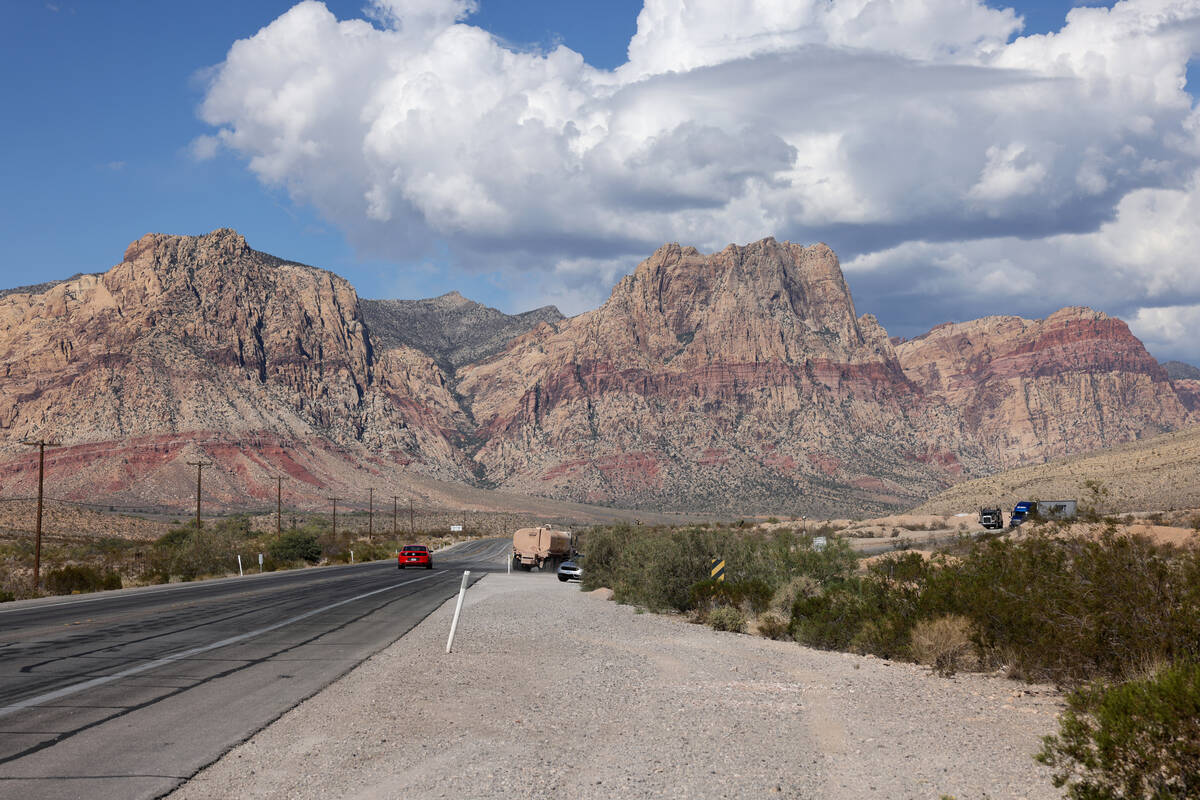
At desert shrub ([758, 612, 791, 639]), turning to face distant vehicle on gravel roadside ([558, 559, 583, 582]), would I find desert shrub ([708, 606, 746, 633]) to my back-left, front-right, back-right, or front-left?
front-left

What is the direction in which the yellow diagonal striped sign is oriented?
toward the camera

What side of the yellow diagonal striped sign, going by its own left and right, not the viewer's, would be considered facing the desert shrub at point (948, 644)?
front

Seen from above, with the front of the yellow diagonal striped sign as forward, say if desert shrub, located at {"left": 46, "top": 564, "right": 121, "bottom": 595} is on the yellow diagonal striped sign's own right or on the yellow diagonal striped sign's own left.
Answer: on the yellow diagonal striped sign's own right

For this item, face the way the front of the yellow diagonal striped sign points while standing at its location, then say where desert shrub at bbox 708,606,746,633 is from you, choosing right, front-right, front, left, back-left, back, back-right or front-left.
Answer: front

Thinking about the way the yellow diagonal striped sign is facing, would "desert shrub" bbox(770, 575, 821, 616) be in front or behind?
in front

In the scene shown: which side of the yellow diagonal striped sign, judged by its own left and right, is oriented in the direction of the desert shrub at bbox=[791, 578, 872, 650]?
front

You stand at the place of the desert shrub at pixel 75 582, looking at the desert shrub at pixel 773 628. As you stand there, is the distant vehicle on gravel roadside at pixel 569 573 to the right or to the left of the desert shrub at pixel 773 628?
left

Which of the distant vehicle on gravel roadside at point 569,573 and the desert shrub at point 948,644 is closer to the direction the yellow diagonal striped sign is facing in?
the desert shrub

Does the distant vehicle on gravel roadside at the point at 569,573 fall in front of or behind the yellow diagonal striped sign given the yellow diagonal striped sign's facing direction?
behind

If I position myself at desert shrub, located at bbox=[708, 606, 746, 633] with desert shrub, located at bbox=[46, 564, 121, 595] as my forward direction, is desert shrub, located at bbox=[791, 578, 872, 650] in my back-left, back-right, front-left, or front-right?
back-left

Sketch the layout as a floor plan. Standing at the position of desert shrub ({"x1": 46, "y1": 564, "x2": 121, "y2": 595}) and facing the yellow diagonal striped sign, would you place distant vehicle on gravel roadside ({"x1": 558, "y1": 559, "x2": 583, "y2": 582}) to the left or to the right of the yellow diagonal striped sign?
left
